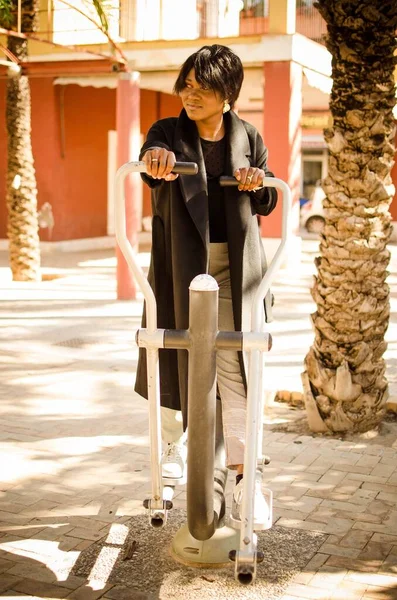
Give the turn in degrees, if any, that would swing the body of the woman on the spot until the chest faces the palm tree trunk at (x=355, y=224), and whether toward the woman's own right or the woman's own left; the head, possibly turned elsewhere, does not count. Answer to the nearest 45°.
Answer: approximately 135° to the woman's own left

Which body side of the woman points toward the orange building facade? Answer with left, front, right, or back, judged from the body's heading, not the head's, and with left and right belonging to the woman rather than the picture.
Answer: back

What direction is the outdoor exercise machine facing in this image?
toward the camera

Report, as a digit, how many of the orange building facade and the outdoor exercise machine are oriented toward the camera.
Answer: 2

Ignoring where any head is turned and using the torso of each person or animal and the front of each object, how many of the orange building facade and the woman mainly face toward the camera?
2

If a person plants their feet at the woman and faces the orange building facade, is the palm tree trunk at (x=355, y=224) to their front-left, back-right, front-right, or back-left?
front-right

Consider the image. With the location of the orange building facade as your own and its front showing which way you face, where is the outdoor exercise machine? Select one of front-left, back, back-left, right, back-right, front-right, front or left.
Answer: front

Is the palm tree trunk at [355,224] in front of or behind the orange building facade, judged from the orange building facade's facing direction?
in front

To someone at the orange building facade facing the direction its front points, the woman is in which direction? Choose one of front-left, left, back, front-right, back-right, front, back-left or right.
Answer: front

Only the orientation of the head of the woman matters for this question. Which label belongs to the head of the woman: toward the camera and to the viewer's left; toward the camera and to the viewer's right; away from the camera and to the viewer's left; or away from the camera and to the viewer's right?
toward the camera and to the viewer's left

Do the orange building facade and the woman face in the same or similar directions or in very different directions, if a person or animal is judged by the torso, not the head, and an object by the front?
same or similar directions
